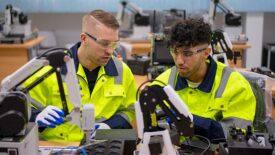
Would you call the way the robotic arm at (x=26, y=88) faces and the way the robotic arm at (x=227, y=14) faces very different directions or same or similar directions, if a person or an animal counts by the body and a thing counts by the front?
very different directions

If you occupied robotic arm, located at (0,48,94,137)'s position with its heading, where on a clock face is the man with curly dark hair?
The man with curly dark hair is roughly at 11 o'clock from the robotic arm.

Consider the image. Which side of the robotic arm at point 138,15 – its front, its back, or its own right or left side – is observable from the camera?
left

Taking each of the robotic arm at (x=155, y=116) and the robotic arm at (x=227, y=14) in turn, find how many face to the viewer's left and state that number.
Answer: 1

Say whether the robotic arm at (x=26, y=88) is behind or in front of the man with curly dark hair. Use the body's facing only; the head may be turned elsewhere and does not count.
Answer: in front

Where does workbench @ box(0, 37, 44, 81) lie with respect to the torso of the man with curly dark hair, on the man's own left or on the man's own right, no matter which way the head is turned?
on the man's own right

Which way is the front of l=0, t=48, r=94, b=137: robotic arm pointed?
to the viewer's right
